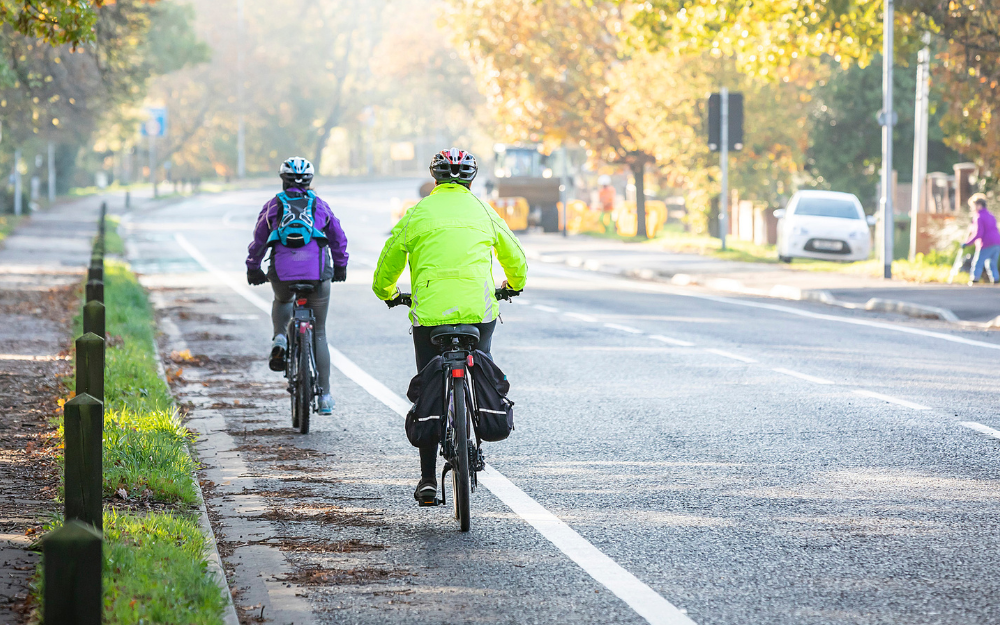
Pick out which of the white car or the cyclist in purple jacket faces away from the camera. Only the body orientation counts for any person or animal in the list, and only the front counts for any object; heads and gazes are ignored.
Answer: the cyclist in purple jacket

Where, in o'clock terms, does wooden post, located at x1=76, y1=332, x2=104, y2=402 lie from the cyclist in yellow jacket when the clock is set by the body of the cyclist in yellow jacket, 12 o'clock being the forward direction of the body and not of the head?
The wooden post is roughly at 10 o'clock from the cyclist in yellow jacket.

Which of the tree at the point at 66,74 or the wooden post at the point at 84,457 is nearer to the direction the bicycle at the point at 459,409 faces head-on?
the tree

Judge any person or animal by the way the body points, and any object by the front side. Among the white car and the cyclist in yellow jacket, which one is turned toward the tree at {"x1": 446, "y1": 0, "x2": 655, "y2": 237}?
the cyclist in yellow jacket

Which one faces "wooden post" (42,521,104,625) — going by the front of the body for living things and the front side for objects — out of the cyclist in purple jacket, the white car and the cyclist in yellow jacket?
the white car

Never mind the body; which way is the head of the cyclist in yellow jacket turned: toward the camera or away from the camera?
away from the camera

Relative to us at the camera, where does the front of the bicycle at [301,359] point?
facing away from the viewer

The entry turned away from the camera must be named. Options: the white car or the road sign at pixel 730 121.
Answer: the road sign

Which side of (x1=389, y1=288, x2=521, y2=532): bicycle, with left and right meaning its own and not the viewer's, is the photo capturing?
back

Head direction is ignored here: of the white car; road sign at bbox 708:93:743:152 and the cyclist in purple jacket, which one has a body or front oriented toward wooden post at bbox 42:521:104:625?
the white car

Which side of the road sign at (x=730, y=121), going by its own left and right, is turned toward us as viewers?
back

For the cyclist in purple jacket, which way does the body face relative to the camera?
away from the camera

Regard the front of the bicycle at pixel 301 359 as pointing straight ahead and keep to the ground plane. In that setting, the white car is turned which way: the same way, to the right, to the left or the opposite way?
the opposite way

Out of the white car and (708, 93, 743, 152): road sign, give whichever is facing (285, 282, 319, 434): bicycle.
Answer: the white car

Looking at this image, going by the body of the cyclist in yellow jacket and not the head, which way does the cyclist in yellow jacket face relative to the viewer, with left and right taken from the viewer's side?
facing away from the viewer

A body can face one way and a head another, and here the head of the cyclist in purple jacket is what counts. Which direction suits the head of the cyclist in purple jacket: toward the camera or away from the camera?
away from the camera
